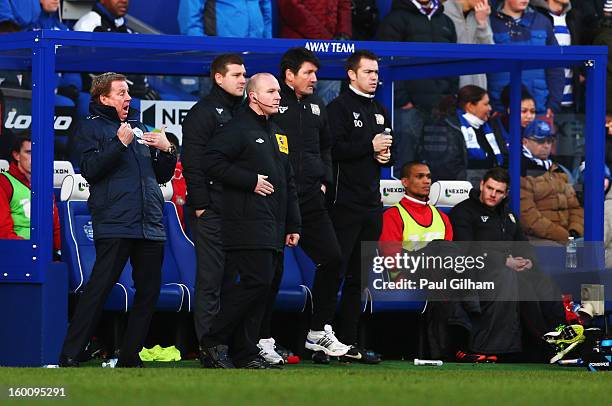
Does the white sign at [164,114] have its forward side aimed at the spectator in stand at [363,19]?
no

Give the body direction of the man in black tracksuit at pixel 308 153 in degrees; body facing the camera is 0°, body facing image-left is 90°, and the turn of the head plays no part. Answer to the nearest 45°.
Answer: approximately 315°

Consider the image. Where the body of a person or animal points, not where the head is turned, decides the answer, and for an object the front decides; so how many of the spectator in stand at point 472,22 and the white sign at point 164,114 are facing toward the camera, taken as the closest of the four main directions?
2

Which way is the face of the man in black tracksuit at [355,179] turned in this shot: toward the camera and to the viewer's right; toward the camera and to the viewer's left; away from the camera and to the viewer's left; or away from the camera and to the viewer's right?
toward the camera and to the viewer's right

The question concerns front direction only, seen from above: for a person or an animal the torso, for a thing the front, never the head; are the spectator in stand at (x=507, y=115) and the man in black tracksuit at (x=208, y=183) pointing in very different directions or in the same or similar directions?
same or similar directions

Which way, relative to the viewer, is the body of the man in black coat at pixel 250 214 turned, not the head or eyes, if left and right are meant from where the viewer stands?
facing the viewer and to the right of the viewer

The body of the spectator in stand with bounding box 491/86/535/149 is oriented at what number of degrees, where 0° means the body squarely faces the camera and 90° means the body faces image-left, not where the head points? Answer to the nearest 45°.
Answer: approximately 315°

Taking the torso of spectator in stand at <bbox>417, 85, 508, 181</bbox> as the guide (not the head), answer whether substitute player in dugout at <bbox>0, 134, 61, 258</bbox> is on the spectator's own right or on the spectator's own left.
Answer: on the spectator's own right

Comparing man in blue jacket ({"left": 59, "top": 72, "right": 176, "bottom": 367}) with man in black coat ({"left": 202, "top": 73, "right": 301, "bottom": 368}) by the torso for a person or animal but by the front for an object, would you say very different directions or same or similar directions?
same or similar directions

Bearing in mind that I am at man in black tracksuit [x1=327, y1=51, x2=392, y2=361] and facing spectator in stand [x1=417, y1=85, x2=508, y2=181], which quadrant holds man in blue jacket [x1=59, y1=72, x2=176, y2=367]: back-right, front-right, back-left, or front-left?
back-left

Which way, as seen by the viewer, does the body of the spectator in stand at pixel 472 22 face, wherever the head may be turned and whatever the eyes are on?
toward the camera

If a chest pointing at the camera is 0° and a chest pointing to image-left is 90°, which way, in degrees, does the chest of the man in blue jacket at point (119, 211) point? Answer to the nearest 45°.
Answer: approximately 315°

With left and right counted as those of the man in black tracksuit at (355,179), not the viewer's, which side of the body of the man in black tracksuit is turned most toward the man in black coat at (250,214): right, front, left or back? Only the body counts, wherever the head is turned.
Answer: right

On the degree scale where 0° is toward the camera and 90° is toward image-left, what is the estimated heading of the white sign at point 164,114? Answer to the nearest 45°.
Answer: approximately 0°

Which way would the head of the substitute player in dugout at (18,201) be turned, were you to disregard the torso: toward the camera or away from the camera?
toward the camera
